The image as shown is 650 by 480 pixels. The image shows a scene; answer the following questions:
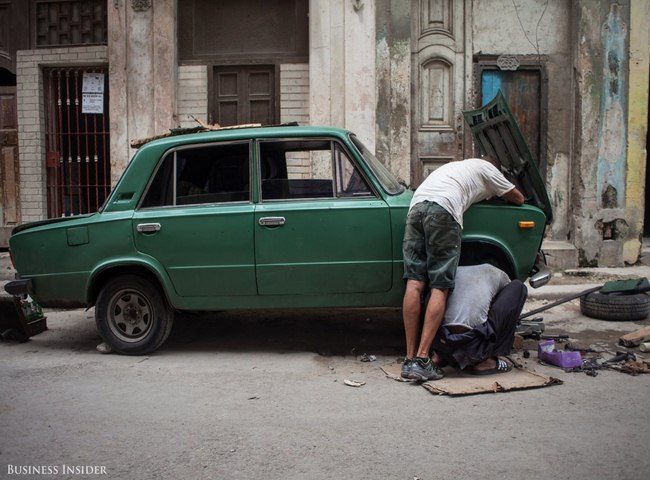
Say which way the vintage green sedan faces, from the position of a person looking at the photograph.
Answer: facing to the right of the viewer

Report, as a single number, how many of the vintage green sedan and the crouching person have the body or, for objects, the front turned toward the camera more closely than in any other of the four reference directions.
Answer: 0

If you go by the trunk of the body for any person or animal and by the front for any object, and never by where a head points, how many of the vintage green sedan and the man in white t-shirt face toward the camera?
0

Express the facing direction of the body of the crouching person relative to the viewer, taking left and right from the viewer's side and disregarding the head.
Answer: facing away from the viewer and to the right of the viewer

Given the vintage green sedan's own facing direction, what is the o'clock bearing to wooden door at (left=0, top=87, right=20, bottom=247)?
The wooden door is roughly at 8 o'clock from the vintage green sedan.

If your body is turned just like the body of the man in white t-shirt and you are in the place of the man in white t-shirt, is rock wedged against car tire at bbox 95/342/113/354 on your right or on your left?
on your left

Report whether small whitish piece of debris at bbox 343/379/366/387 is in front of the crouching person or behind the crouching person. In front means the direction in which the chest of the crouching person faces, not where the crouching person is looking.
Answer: behind

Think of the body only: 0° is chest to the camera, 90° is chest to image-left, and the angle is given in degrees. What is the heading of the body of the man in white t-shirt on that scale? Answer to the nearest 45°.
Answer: approximately 225°

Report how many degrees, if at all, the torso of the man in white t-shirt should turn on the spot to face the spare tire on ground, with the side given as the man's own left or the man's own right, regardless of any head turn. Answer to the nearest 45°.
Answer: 0° — they already face it

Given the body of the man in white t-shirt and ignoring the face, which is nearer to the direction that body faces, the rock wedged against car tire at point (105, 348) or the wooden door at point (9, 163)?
the wooden door
